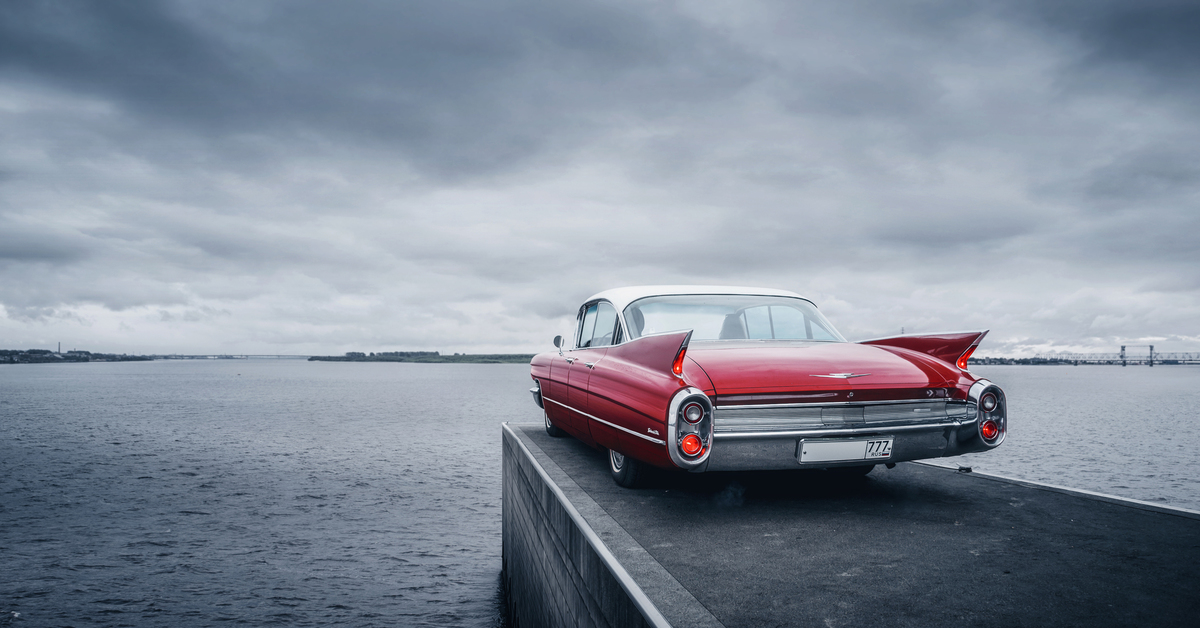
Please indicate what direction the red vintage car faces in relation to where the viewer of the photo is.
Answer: facing away from the viewer and to the left of the viewer
